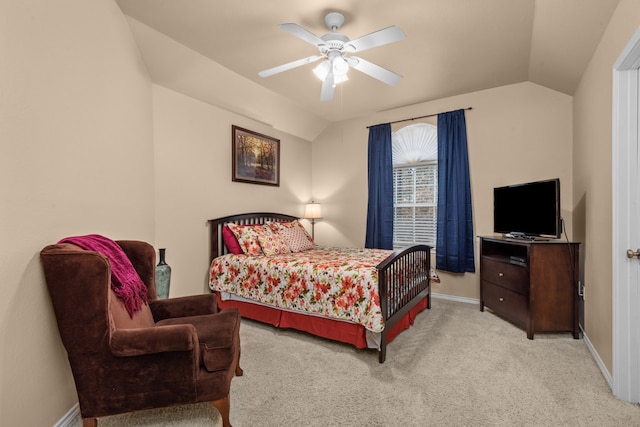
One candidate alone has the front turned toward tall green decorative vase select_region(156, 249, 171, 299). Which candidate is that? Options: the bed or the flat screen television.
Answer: the flat screen television

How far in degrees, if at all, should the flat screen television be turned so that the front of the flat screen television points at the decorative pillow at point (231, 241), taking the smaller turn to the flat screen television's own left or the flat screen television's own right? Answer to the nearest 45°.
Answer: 0° — it already faces it

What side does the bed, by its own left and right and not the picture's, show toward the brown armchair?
right

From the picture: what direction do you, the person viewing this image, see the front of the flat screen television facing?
facing the viewer and to the left of the viewer

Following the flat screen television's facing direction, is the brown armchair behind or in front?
in front

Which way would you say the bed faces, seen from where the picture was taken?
facing the viewer and to the right of the viewer

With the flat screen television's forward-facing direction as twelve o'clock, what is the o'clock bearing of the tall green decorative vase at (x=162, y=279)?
The tall green decorative vase is roughly at 12 o'clock from the flat screen television.

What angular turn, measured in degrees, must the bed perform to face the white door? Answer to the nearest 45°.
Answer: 0° — it already faces it

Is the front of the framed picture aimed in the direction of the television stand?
yes

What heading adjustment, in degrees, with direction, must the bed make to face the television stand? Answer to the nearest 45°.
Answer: approximately 45° to its left

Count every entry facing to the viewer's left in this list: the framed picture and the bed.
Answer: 0

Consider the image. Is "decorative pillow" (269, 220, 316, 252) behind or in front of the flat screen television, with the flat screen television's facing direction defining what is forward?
in front

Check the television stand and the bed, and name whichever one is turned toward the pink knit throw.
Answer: the television stand

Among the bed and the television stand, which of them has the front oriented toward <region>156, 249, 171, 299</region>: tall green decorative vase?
the television stand

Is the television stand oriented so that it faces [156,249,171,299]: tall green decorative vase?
yes

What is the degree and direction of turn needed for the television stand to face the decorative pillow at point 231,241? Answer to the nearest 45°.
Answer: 0° — it already faces it
